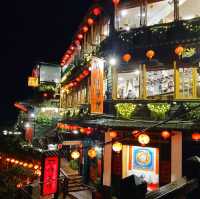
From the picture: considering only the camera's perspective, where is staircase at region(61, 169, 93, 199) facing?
facing the viewer

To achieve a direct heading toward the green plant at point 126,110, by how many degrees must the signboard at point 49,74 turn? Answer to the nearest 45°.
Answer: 0° — it already faces it

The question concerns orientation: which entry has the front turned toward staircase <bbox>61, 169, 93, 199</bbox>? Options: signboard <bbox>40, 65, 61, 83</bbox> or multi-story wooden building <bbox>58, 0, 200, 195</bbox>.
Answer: the signboard

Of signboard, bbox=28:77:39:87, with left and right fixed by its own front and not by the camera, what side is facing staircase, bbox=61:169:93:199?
front

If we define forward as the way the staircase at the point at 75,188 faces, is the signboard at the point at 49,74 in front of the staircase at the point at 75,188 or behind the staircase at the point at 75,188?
behind

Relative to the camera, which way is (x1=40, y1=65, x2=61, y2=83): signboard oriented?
toward the camera

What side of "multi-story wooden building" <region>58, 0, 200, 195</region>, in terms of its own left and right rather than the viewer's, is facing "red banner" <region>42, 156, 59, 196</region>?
right

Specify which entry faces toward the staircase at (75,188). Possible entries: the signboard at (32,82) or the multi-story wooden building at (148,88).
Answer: the signboard
